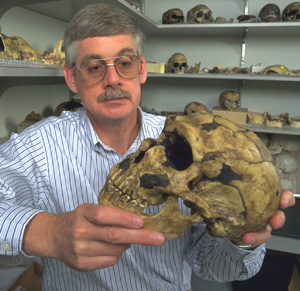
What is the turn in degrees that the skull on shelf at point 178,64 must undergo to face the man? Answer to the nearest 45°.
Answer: approximately 45° to its right

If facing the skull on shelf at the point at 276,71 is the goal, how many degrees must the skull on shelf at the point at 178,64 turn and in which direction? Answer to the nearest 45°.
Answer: approximately 45° to its left

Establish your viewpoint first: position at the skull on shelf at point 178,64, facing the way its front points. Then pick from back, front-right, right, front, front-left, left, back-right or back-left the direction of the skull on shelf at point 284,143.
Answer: front-left

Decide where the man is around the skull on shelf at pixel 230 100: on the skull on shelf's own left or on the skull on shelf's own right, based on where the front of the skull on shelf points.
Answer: on the skull on shelf's own right

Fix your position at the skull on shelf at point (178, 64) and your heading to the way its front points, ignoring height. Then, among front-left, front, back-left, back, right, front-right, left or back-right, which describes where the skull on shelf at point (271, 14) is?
front-left
